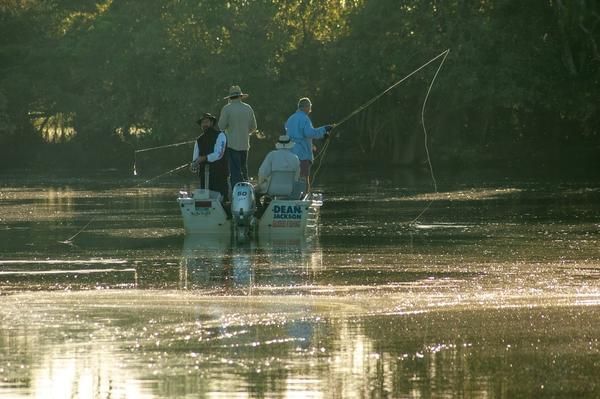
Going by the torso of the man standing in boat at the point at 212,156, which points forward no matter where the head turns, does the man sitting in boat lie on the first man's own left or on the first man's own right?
on the first man's own left

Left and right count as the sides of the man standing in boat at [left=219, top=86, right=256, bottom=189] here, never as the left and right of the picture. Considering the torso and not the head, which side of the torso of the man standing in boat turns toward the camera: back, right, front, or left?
back

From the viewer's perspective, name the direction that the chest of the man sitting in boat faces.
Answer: away from the camera

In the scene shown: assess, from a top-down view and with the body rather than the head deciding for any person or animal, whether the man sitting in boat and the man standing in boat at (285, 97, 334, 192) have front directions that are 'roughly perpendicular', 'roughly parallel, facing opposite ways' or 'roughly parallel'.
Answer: roughly perpendicular

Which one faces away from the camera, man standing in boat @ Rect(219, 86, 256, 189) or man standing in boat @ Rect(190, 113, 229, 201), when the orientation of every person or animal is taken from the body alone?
man standing in boat @ Rect(219, 86, 256, 189)

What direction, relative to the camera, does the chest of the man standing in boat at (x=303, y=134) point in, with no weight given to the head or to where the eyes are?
to the viewer's right

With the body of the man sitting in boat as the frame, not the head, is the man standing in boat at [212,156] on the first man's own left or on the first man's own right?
on the first man's own left

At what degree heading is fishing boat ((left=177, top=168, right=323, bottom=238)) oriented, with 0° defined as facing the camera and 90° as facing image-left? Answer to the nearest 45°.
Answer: approximately 180°
